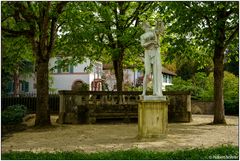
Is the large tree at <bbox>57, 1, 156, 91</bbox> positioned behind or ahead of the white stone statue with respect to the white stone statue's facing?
behind

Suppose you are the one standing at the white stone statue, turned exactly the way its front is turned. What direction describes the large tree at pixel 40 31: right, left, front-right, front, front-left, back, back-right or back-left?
back-right

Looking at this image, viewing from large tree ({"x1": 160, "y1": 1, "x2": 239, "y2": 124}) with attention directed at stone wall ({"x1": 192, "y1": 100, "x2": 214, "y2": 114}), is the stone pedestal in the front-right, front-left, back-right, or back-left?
back-left

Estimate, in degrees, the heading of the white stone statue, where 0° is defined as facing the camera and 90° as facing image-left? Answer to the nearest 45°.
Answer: approximately 0°

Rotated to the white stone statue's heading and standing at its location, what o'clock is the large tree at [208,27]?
The large tree is roughly at 7 o'clock from the white stone statue.

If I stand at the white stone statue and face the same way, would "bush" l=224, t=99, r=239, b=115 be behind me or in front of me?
behind
